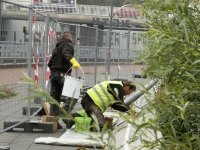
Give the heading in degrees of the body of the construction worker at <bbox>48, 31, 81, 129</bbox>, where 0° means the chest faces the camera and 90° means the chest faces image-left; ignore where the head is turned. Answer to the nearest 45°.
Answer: approximately 225°

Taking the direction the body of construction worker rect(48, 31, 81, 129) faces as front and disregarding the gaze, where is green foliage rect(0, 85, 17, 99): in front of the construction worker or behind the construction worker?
behind

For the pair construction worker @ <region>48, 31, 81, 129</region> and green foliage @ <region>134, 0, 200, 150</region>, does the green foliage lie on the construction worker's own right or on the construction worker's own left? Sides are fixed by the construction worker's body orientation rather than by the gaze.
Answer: on the construction worker's own right
